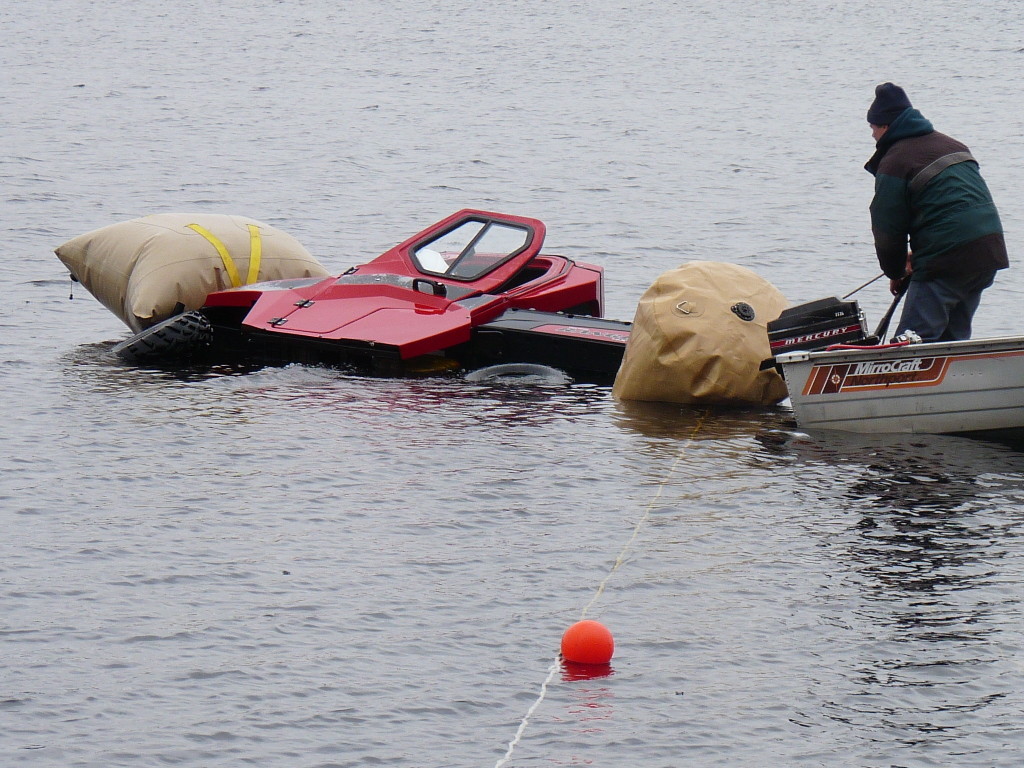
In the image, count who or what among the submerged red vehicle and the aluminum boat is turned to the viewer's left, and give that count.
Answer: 1

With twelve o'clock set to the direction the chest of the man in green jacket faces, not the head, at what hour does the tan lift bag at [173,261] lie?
The tan lift bag is roughly at 11 o'clock from the man in green jacket.

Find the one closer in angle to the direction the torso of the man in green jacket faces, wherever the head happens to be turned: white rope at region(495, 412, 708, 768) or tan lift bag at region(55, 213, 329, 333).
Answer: the tan lift bag

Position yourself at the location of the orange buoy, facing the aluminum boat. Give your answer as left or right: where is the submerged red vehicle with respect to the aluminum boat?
left

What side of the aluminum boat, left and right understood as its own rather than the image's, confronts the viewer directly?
right

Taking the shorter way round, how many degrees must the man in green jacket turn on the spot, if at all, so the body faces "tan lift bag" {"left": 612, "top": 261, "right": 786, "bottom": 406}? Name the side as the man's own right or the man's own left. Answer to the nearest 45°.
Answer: approximately 45° to the man's own left

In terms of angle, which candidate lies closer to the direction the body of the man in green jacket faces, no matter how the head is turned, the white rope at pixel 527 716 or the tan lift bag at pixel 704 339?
the tan lift bag

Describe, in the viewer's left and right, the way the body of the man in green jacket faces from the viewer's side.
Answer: facing away from the viewer and to the left of the viewer

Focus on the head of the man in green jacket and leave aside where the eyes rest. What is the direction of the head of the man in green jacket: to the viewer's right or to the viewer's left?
to the viewer's left

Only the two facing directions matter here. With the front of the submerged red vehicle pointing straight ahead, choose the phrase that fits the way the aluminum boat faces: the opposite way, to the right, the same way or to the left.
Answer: the opposite way

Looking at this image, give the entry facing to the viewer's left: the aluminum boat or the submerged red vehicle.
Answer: the submerged red vehicle

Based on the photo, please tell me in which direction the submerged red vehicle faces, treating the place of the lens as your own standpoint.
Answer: facing to the left of the viewer
